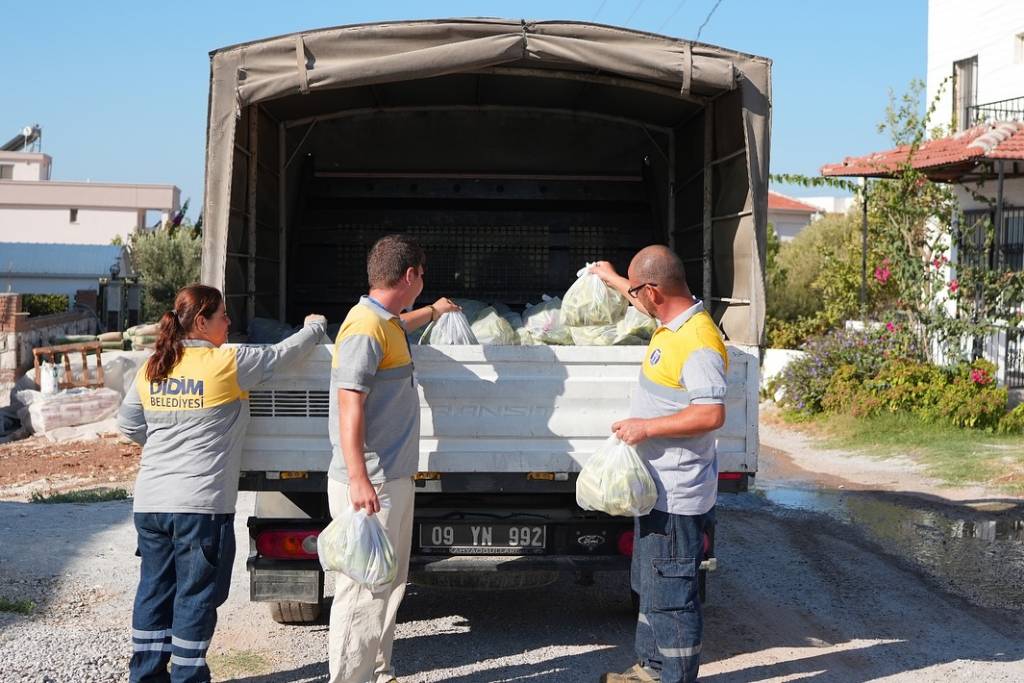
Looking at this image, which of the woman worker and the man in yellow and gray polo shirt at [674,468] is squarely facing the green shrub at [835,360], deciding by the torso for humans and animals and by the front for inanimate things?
the woman worker

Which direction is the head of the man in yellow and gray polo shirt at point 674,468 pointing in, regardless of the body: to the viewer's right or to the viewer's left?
to the viewer's left

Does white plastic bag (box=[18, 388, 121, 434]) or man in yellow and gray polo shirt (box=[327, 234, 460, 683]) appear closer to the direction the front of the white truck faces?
the white plastic bag

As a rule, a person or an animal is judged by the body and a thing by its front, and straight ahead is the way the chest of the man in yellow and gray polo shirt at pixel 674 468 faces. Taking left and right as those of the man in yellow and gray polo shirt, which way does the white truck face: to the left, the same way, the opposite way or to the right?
to the right

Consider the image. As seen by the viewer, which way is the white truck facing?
away from the camera

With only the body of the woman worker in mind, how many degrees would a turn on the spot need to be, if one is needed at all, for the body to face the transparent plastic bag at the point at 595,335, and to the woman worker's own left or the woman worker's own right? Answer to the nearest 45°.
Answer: approximately 45° to the woman worker's own right

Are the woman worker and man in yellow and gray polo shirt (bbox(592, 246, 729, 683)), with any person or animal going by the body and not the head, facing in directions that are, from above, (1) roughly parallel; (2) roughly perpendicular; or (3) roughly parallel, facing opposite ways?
roughly perpendicular

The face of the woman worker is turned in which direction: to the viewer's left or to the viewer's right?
to the viewer's right

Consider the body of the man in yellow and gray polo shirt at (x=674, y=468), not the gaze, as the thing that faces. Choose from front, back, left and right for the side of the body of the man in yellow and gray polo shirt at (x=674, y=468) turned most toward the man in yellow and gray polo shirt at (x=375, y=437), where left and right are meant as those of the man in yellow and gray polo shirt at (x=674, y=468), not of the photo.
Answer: front

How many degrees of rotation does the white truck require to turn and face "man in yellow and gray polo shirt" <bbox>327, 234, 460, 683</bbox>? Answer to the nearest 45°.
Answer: approximately 180°

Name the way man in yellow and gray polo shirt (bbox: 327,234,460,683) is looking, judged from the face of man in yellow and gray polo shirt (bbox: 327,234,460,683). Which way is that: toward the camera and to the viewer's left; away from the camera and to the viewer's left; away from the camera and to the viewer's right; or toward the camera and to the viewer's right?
away from the camera and to the viewer's right

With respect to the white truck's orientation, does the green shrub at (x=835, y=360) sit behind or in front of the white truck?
in front

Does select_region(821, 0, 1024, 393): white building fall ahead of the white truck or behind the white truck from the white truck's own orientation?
ahead

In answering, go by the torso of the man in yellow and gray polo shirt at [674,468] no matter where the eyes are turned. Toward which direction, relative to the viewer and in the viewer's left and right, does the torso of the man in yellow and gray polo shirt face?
facing to the left of the viewer

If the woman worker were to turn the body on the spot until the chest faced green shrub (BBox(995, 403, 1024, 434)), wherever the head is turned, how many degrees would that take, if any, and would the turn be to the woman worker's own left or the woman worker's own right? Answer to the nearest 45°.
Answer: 0° — they already face it
